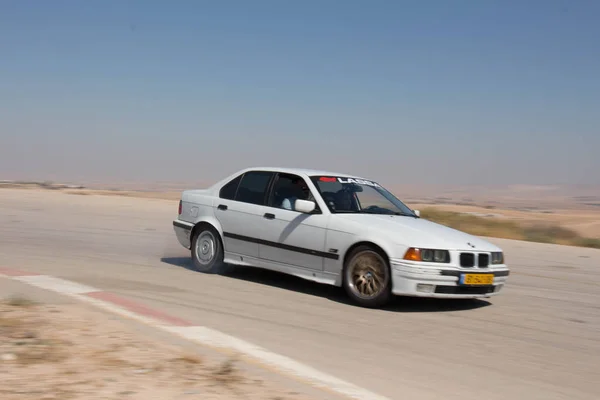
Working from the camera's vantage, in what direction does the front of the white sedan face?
facing the viewer and to the right of the viewer

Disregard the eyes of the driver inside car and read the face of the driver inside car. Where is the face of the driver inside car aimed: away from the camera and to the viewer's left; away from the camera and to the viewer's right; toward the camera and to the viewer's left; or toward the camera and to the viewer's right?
toward the camera and to the viewer's right
